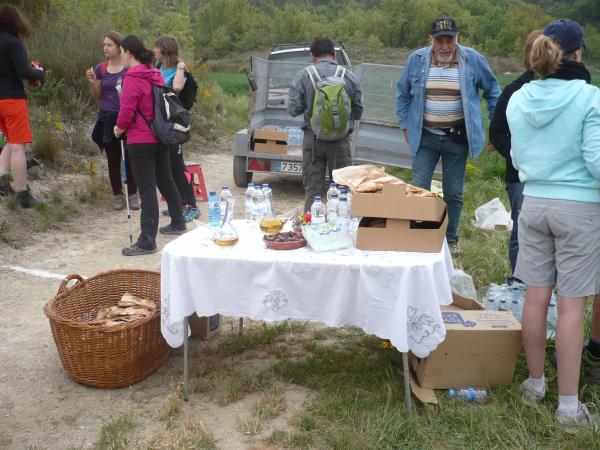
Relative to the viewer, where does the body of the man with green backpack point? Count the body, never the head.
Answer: away from the camera

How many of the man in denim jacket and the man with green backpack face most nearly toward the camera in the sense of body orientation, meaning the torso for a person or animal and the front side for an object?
1

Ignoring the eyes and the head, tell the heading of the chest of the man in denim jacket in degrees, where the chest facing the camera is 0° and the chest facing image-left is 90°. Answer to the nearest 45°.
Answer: approximately 0°

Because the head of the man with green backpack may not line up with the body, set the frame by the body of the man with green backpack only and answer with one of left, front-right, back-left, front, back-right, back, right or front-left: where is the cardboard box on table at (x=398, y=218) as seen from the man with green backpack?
back

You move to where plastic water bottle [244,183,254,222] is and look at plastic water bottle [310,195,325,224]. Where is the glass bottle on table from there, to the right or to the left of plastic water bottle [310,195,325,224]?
right

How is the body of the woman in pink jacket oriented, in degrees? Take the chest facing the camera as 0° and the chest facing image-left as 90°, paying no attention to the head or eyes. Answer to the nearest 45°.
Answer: approximately 90°

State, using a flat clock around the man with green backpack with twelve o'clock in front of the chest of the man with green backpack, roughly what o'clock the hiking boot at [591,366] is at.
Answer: The hiking boot is roughly at 5 o'clock from the man with green backpack.

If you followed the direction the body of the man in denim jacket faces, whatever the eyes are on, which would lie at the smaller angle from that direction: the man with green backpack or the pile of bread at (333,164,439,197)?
the pile of bread

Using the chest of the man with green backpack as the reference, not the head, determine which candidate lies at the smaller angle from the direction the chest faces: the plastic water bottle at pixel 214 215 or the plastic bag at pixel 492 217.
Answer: the plastic bag

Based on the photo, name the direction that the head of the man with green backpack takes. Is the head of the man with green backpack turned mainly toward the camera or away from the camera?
away from the camera

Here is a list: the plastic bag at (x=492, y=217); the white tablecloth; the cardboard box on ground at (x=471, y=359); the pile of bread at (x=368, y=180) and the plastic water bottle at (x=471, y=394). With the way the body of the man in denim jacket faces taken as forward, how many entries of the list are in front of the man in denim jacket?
4
